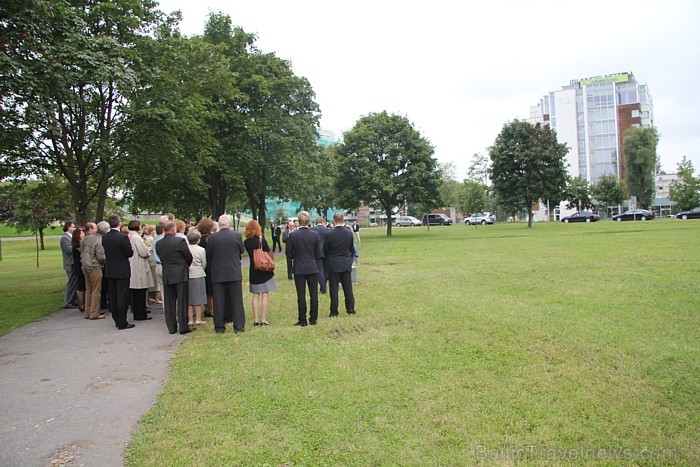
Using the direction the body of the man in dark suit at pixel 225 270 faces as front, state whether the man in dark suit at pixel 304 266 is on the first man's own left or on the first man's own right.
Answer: on the first man's own right

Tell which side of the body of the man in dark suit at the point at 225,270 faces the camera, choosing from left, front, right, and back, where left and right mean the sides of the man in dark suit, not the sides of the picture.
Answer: back

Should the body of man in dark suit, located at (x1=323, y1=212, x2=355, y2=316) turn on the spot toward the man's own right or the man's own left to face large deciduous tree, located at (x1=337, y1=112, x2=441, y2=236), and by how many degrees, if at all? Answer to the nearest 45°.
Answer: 0° — they already face it

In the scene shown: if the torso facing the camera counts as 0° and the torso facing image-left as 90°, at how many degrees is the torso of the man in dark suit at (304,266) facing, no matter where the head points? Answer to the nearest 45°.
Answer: approximately 180°

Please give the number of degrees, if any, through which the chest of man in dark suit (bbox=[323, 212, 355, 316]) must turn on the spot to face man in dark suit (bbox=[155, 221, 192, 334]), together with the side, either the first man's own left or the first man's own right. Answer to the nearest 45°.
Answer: approximately 90° to the first man's own left

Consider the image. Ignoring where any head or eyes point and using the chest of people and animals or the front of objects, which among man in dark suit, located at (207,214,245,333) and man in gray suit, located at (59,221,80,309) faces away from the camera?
man in dark suit, located at (207,214,245,333)

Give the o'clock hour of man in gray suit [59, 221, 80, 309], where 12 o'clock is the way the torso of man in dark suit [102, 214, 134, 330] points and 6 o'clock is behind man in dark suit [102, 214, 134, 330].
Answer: man in gray suit [59, 221, 80, 309] is roughly at 10 o'clock from man in dark suit [102, 214, 134, 330].

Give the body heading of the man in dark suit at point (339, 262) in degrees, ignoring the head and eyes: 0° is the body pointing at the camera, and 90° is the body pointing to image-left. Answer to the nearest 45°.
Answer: approximately 180°

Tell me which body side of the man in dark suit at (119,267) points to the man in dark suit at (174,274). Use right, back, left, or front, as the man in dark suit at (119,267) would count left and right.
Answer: right

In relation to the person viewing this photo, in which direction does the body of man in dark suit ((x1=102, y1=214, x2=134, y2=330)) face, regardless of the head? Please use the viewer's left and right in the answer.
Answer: facing away from the viewer and to the right of the viewer

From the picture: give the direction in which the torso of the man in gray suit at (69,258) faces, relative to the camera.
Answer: to the viewer's right

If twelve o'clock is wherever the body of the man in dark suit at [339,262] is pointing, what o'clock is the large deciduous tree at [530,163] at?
The large deciduous tree is roughly at 1 o'clock from the man in dark suit.

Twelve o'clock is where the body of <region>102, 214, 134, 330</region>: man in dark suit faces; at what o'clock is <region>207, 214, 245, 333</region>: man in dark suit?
<region>207, 214, 245, 333</region>: man in dark suit is roughly at 3 o'clock from <region>102, 214, 134, 330</region>: man in dark suit.
